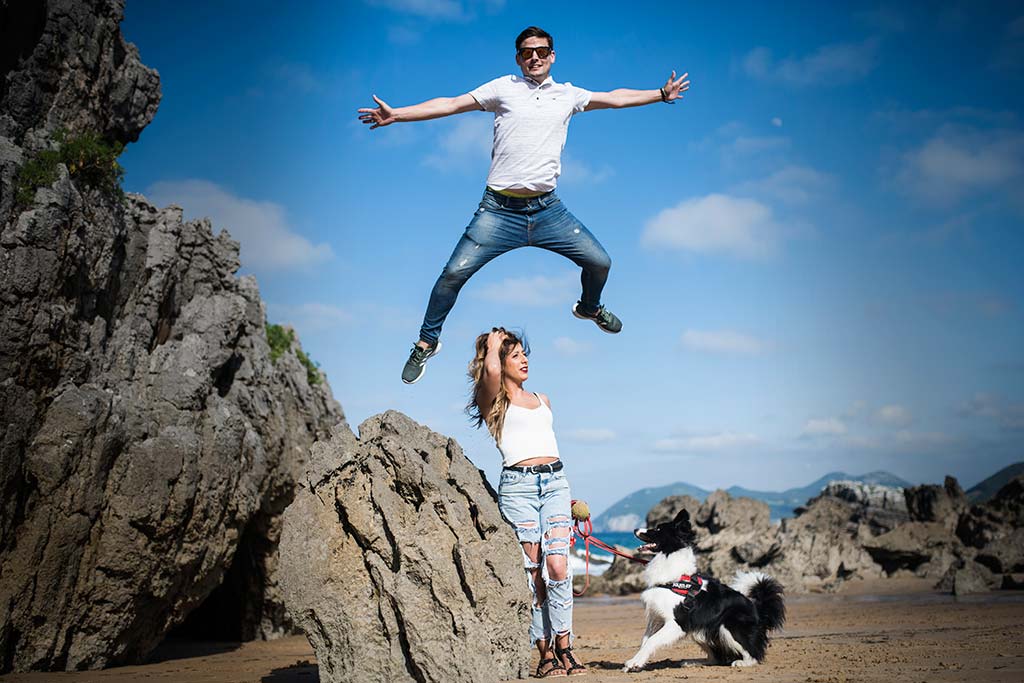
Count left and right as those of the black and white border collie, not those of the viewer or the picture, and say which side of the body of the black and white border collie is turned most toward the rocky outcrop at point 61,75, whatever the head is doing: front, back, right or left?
front

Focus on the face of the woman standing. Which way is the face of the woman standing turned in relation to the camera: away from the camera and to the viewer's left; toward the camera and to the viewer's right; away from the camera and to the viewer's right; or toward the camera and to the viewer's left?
toward the camera and to the viewer's right

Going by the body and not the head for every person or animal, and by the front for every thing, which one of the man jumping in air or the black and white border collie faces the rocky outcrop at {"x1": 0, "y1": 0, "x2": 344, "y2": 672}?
the black and white border collie

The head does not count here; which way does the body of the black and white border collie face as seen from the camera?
to the viewer's left

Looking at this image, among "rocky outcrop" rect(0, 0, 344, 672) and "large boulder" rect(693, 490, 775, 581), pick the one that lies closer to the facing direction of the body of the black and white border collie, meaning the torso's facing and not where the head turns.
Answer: the rocky outcrop

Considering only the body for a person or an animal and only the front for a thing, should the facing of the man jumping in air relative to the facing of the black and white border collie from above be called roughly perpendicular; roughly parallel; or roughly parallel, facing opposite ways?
roughly perpendicular

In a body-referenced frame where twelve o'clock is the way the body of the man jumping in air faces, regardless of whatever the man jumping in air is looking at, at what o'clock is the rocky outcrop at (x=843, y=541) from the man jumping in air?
The rocky outcrop is roughly at 7 o'clock from the man jumping in air.

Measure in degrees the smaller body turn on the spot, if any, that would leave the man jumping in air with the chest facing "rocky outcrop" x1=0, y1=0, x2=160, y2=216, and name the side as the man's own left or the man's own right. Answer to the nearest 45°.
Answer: approximately 135° to the man's own right

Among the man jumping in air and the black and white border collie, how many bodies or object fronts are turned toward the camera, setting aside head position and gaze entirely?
1
